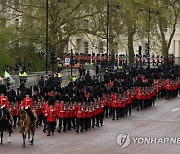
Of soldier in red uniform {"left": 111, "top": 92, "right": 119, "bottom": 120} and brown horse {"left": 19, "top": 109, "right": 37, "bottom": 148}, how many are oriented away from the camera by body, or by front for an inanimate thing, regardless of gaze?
0

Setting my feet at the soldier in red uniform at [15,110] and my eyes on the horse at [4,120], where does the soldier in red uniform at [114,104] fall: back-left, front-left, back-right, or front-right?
back-left

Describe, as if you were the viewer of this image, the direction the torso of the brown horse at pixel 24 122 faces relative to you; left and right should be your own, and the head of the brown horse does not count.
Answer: facing the viewer and to the left of the viewer

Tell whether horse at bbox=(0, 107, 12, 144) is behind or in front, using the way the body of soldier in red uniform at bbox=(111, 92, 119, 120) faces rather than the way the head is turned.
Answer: in front

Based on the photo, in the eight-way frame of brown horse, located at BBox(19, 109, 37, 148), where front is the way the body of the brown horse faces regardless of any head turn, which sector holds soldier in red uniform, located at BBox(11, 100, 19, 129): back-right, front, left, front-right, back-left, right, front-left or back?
back-right

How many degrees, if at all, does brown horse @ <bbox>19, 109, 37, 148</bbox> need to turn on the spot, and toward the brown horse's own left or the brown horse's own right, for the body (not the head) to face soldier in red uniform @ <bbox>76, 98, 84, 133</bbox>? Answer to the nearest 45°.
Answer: approximately 180°

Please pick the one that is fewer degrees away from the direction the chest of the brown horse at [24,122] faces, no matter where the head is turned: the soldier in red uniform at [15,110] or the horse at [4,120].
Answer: the horse

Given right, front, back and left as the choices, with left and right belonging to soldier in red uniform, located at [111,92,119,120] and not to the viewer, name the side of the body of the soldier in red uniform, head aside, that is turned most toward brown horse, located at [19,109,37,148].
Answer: front
